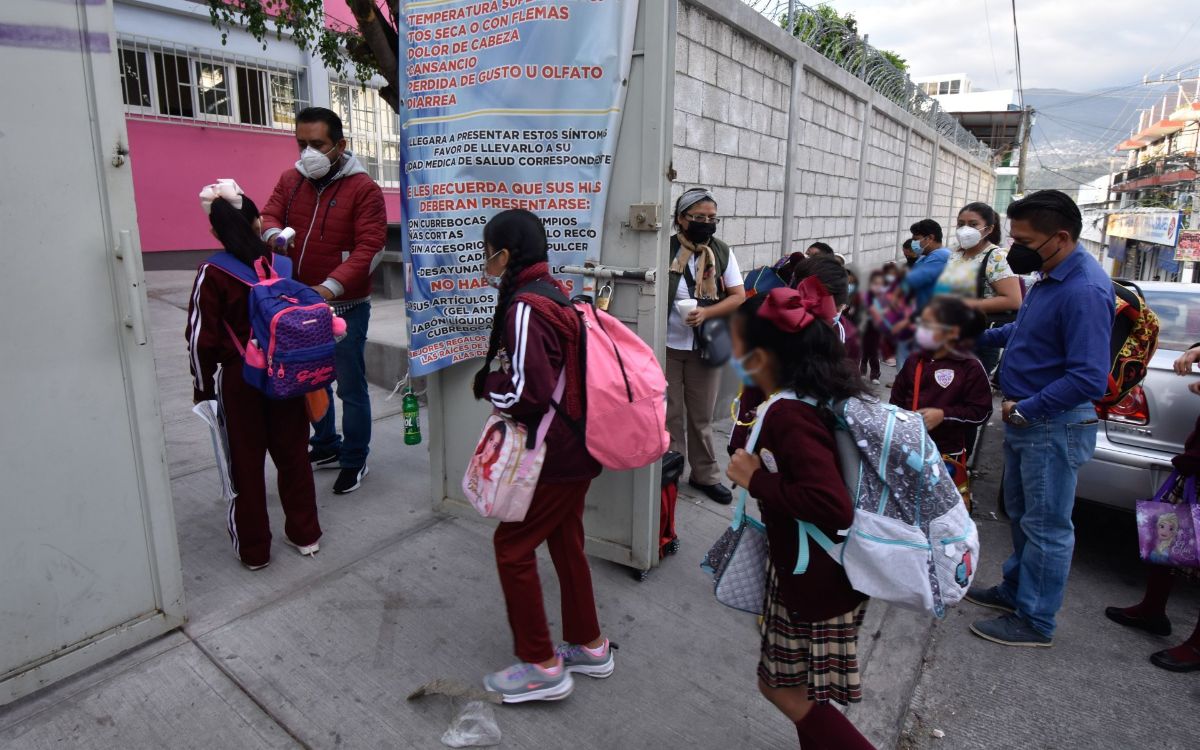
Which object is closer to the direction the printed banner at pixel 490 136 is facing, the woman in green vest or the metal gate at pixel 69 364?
the metal gate

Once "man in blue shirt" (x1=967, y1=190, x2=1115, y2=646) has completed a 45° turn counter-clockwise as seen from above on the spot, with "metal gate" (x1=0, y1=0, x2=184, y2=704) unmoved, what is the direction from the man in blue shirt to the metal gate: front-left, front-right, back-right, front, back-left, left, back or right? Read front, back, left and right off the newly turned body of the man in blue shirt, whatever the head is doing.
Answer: front

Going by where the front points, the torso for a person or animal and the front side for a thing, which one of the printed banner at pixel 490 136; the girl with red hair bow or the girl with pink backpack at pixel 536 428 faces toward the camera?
the printed banner

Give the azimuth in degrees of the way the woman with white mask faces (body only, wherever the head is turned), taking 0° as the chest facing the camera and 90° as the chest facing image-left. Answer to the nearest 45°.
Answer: approximately 45°

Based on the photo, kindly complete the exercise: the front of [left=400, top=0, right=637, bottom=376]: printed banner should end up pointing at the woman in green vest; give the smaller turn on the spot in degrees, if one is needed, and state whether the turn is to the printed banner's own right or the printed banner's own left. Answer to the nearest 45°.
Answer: approximately 135° to the printed banner's own left

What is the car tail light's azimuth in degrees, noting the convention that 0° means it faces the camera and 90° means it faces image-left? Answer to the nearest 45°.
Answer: approximately 45°

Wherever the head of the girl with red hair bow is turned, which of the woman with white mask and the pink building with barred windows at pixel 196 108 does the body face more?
the pink building with barred windows

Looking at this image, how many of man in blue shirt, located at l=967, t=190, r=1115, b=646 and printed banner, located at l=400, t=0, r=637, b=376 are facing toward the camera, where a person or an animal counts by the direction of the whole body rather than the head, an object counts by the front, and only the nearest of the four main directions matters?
1

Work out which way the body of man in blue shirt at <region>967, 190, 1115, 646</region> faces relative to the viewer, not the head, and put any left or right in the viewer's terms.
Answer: facing to the left of the viewer

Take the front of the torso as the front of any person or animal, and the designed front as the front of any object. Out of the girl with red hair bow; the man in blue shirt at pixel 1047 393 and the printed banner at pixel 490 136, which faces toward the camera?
the printed banner
